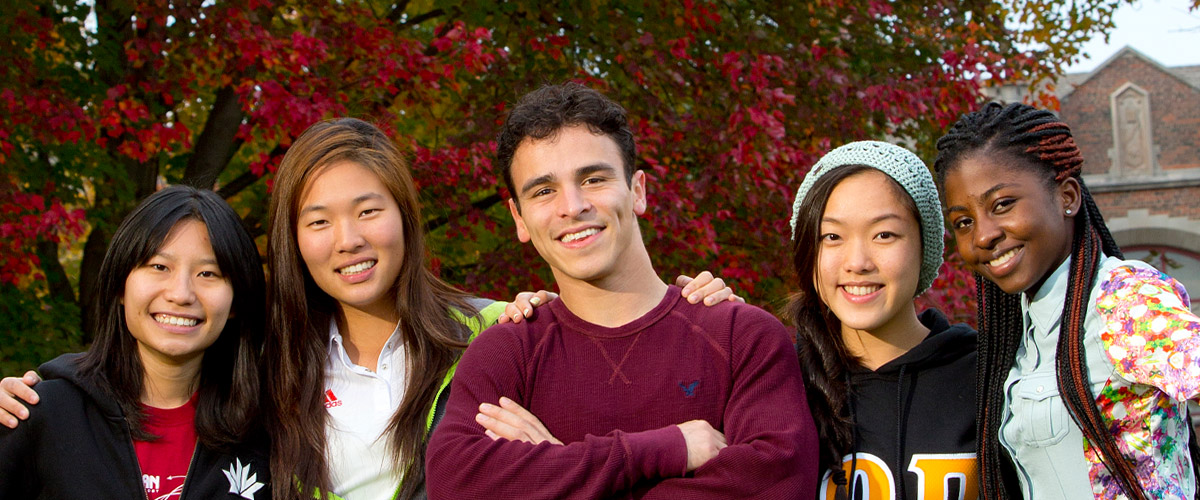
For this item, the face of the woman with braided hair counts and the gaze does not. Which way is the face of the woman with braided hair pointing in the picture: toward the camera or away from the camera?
toward the camera

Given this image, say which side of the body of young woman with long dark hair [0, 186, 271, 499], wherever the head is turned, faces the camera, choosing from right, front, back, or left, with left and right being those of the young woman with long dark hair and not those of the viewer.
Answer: front

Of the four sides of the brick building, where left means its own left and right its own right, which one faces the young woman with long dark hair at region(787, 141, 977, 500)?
front

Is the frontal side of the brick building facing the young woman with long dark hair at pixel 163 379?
yes

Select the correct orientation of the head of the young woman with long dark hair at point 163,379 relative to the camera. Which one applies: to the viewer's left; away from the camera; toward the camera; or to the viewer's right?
toward the camera

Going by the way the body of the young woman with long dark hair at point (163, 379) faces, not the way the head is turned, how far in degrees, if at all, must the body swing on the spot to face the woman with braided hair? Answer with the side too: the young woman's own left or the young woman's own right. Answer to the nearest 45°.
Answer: approximately 45° to the young woman's own left

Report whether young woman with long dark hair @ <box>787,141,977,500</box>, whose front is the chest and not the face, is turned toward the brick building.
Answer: no

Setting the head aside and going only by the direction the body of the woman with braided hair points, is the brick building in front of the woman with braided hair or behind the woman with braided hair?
behind

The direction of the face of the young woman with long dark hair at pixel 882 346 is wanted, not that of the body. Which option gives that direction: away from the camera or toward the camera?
toward the camera

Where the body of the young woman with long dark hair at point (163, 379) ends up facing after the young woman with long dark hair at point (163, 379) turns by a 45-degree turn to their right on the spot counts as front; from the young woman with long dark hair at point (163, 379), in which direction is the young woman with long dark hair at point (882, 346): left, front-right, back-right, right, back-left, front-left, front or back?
left

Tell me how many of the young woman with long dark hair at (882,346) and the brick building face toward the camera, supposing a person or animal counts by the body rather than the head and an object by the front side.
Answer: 2

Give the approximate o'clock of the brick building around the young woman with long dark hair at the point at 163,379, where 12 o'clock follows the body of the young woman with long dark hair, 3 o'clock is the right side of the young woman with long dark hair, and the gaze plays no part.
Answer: The brick building is roughly at 8 o'clock from the young woman with long dark hair.

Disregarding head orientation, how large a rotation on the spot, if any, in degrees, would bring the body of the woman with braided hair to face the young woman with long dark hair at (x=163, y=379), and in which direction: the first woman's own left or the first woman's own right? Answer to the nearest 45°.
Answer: approximately 45° to the first woman's own right

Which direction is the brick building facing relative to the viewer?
toward the camera
